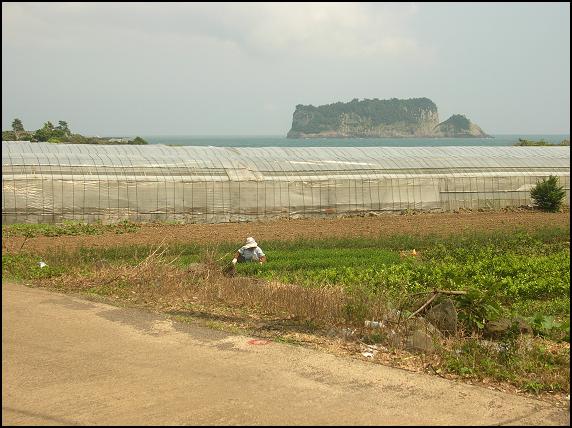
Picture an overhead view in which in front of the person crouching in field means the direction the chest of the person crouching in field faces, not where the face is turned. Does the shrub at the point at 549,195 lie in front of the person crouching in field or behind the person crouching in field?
behind

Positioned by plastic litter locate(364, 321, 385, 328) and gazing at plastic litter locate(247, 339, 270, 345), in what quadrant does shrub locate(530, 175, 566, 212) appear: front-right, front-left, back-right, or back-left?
back-right
